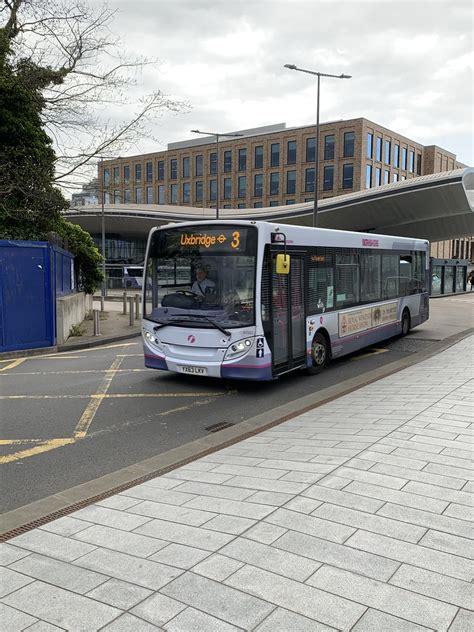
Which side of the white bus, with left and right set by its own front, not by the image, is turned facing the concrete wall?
right

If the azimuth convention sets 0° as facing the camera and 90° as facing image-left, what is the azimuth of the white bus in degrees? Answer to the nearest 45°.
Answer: approximately 45°
